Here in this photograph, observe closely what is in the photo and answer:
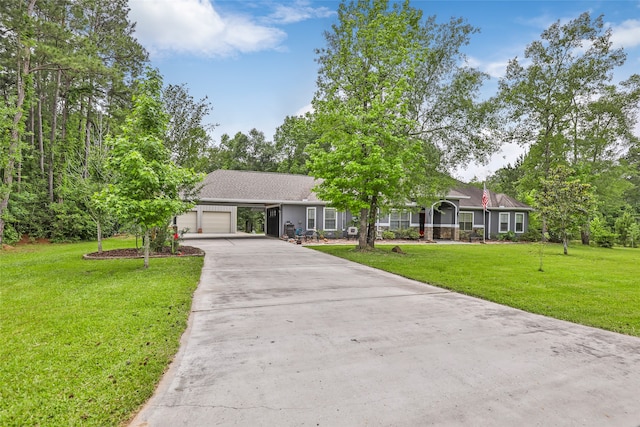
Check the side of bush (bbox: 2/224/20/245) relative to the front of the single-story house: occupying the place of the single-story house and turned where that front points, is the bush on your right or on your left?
on your right

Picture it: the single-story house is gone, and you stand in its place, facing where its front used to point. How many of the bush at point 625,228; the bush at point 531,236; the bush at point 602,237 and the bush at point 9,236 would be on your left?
3

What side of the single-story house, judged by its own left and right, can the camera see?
front

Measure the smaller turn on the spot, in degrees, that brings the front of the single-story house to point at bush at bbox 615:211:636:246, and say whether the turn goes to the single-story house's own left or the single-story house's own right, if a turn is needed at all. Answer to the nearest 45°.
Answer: approximately 90° to the single-story house's own left

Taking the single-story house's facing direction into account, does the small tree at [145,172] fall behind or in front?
in front

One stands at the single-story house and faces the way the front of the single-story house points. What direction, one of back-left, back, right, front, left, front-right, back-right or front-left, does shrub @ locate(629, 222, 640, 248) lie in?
left
